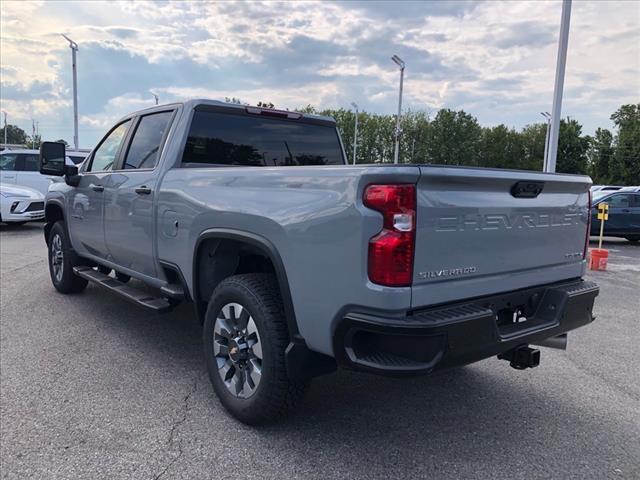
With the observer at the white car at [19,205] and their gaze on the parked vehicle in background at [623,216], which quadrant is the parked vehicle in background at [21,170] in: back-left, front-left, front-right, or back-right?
back-left

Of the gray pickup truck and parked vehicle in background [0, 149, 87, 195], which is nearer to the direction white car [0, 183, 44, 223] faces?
the gray pickup truck

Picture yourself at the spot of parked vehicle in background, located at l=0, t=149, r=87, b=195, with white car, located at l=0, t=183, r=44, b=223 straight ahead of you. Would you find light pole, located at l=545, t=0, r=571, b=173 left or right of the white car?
left

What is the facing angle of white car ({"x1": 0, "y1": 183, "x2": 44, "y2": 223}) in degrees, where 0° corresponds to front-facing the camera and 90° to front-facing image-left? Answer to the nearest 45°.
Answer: approximately 315°

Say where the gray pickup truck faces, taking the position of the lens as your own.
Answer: facing away from the viewer and to the left of the viewer

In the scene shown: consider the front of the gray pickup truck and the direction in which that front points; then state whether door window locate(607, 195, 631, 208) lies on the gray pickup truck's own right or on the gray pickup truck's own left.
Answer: on the gray pickup truck's own right

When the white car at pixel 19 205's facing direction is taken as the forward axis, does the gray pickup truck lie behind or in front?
in front

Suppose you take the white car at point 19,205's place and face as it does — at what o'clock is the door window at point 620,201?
The door window is roughly at 11 o'clock from the white car.

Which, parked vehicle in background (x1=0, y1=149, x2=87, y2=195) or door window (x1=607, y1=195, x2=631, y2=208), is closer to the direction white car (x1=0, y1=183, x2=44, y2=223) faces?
the door window

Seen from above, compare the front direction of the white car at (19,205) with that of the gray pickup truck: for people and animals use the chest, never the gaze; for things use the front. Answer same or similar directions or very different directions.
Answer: very different directions

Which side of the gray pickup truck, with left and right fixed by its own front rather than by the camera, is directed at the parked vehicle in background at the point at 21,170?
front
